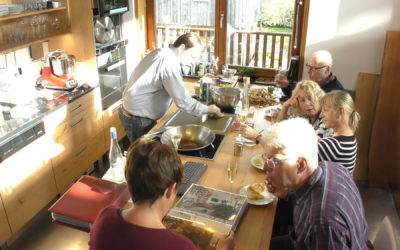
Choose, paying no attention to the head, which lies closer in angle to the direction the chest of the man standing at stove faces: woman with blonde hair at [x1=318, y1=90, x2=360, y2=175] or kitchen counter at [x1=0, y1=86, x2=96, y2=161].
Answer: the woman with blonde hair

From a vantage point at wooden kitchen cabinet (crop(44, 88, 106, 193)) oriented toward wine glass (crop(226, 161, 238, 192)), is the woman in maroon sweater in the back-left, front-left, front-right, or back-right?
front-right

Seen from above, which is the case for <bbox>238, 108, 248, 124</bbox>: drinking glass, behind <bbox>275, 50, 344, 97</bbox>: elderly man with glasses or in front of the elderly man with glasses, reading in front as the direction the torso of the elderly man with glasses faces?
in front

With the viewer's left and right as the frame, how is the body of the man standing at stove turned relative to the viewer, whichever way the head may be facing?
facing to the right of the viewer

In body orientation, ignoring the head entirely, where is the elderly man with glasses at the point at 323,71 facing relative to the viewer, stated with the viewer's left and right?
facing the viewer and to the left of the viewer

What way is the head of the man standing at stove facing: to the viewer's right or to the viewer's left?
to the viewer's right

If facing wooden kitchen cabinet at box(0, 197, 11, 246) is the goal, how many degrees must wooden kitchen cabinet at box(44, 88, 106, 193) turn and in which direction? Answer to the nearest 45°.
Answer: approximately 90° to its right

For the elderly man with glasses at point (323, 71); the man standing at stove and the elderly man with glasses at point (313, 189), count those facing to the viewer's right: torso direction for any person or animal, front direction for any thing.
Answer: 1

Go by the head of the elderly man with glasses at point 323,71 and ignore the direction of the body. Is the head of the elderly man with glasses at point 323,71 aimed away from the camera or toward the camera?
toward the camera

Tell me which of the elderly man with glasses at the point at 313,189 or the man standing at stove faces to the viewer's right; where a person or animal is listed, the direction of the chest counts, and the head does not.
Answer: the man standing at stove

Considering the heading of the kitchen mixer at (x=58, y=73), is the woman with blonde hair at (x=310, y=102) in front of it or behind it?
in front

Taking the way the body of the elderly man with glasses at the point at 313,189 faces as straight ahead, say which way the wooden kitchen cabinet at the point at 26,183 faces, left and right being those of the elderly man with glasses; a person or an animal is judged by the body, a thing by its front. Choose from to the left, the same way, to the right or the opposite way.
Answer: the opposite way

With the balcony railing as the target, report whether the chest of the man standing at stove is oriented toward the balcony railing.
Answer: no

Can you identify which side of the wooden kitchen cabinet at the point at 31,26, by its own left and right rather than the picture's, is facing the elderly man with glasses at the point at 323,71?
front

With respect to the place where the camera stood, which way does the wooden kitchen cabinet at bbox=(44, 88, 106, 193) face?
facing the viewer and to the right of the viewer

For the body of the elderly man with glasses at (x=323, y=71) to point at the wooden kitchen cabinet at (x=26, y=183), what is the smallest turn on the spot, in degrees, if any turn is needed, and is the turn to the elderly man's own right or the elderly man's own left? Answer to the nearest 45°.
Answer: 0° — they already face it

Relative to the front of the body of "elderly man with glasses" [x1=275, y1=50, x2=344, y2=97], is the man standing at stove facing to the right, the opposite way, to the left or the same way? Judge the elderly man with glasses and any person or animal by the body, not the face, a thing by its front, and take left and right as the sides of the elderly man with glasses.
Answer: the opposite way

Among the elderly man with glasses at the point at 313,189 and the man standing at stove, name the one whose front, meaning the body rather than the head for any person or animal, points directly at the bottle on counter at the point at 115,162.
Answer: the elderly man with glasses

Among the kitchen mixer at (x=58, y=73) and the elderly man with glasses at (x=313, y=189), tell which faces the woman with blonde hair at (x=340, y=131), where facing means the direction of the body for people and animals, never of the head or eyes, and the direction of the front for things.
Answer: the kitchen mixer

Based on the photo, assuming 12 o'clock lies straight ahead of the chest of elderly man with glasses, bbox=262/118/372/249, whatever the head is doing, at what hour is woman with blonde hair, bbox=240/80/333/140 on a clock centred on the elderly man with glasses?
The woman with blonde hair is roughly at 3 o'clock from the elderly man with glasses.

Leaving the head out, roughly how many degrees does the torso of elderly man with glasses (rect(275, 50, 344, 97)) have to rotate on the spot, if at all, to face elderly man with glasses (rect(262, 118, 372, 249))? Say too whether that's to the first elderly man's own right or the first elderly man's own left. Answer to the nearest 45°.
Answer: approximately 45° to the first elderly man's own left

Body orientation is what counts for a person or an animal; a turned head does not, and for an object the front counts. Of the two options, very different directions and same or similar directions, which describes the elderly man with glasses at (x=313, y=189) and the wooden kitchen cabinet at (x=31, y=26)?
very different directions
